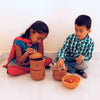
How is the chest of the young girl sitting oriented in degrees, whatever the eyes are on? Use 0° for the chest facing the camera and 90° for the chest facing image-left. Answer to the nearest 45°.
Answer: approximately 315°

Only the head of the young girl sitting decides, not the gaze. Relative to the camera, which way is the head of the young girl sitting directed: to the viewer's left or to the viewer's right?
to the viewer's right

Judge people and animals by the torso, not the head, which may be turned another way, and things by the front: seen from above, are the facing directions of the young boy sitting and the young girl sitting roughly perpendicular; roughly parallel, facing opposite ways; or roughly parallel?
roughly perpendicular

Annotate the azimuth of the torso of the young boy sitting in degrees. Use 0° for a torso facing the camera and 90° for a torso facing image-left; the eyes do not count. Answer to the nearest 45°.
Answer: approximately 45°
